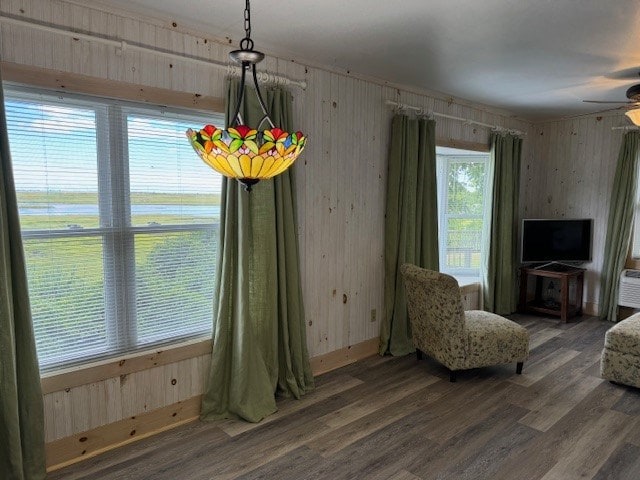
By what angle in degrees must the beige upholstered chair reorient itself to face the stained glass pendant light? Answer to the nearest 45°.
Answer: approximately 135° to its right

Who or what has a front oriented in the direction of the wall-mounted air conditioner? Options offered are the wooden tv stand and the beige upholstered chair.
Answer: the beige upholstered chair

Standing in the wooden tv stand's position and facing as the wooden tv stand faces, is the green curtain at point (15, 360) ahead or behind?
ahead

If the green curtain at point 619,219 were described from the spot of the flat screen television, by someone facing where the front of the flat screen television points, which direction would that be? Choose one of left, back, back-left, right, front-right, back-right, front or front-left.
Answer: left

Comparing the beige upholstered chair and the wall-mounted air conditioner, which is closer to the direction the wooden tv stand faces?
the beige upholstered chair

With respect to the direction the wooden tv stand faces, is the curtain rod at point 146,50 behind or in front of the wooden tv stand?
in front

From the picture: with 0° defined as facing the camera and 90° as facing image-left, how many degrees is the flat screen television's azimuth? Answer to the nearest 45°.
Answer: approximately 0°
